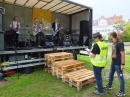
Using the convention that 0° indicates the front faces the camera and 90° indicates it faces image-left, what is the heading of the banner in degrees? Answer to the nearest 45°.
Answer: approximately 315°

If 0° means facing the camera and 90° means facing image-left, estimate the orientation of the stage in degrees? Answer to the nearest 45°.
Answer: approximately 315°

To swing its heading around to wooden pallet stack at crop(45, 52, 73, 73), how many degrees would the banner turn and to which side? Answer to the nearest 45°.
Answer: approximately 45° to its right
